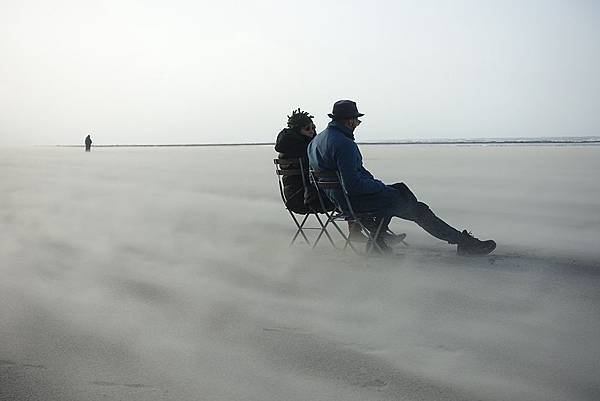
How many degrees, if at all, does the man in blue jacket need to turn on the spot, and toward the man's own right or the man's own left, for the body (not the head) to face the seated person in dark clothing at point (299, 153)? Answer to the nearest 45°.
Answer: approximately 90° to the man's own left

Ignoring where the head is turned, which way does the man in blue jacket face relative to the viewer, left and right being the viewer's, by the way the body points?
facing away from the viewer and to the right of the viewer

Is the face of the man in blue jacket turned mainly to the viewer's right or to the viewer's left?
to the viewer's right
